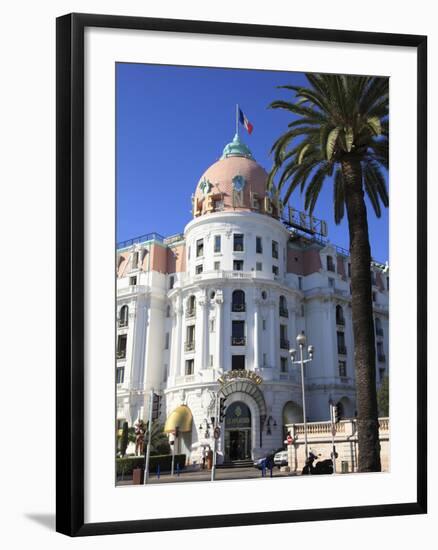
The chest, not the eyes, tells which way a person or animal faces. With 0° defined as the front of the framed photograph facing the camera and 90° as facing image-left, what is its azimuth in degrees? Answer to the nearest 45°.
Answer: approximately 315°
